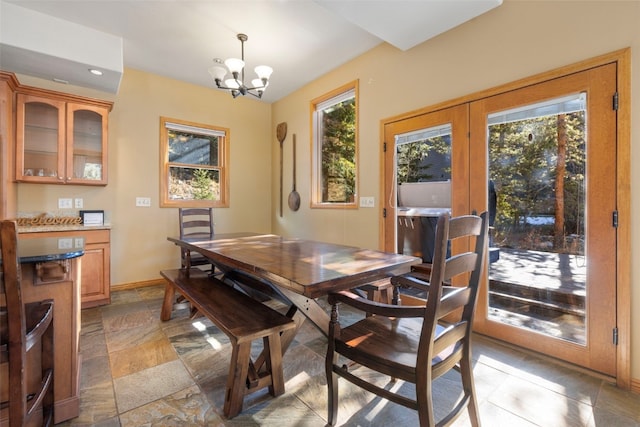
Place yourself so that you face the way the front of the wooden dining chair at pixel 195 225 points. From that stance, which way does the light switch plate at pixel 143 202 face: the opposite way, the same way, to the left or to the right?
the same way

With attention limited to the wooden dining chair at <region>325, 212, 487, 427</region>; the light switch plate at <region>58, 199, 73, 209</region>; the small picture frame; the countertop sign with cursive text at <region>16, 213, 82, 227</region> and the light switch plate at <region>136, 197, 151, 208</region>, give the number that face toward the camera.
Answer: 4

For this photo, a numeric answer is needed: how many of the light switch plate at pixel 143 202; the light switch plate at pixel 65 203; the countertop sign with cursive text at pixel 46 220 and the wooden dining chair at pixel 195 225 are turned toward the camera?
4

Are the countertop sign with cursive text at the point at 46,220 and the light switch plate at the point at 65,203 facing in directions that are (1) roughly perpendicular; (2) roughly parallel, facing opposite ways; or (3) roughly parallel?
roughly parallel

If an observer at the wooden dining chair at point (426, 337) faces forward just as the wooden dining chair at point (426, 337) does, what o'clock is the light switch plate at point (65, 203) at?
The light switch plate is roughly at 11 o'clock from the wooden dining chair.

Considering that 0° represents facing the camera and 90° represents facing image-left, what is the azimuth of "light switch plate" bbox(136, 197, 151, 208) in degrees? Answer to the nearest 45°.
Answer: approximately 0°

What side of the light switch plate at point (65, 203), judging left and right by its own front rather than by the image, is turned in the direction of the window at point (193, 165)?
left

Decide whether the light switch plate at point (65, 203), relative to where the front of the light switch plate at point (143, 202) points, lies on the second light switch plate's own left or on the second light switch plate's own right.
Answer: on the second light switch plate's own right

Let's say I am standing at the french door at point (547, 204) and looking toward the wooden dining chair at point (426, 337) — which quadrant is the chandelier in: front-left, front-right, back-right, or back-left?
front-right

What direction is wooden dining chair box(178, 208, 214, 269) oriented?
toward the camera

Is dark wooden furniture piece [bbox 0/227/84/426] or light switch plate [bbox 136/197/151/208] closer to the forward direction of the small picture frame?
the dark wooden furniture piece

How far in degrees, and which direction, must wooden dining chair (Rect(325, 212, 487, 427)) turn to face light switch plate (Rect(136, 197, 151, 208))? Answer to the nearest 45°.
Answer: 0° — it already faces it

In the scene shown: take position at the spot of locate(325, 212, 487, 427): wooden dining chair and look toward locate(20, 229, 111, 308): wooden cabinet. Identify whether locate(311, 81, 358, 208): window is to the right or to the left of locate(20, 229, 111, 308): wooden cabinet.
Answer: right

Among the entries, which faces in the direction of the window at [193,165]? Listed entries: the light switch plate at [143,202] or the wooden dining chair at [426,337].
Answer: the wooden dining chair

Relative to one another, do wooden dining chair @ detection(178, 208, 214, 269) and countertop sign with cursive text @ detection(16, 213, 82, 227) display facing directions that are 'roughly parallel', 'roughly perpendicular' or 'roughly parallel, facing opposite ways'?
roughly parallel

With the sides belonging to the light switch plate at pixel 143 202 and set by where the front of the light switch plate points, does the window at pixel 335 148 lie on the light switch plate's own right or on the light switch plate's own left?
on the light switch plate's own left

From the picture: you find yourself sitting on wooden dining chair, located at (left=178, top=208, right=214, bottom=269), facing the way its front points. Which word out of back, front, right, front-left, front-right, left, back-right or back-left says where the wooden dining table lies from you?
front
